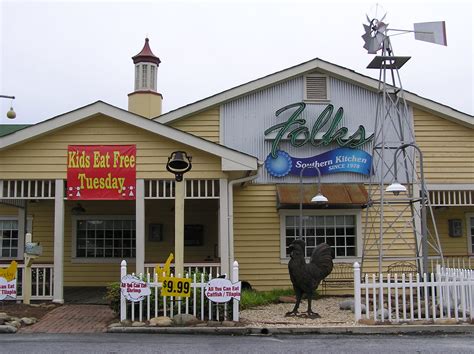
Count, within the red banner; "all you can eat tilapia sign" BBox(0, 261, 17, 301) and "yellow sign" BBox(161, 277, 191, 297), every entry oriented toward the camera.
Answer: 3

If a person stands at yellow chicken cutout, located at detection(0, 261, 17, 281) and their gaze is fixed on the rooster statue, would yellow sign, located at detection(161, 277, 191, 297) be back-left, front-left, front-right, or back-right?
front-right

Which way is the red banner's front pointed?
toward the camera

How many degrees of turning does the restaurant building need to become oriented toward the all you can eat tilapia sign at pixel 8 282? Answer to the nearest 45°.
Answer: approximately 45° to its right

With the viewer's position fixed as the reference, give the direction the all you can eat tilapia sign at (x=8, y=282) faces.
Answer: facing the viewer

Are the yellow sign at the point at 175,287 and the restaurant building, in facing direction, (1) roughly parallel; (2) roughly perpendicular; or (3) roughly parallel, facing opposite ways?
roughly parallel

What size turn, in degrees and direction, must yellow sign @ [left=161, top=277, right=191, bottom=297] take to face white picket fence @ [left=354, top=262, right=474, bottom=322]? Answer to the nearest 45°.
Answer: approximately 90° to its left

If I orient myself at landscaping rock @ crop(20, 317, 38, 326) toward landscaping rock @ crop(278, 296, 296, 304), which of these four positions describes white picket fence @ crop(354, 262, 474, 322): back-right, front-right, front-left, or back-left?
front-right
